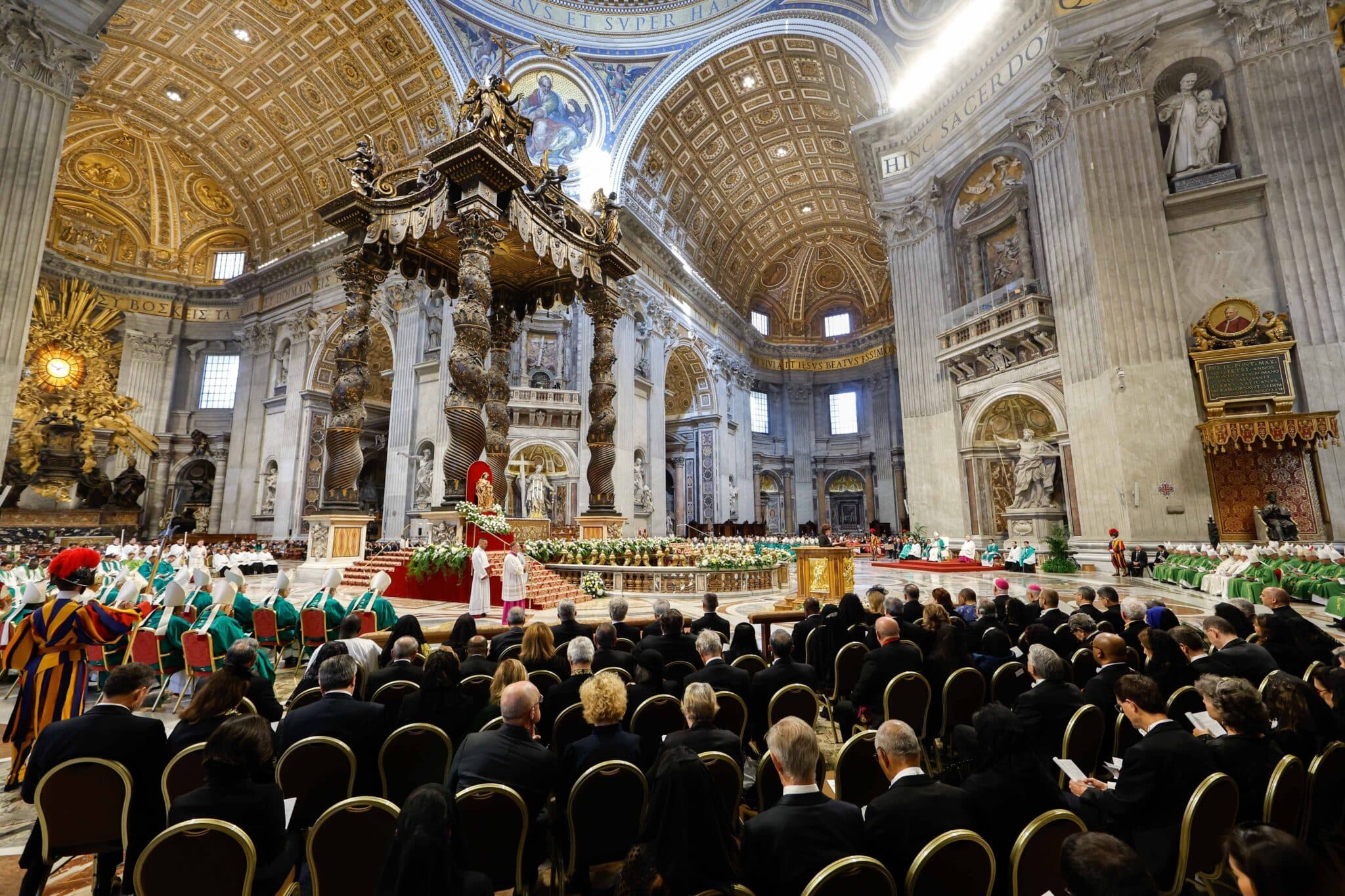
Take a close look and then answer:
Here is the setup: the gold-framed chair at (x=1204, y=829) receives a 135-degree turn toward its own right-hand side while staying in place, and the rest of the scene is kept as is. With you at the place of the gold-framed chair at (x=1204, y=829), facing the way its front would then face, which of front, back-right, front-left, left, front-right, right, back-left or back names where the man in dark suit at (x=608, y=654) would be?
back

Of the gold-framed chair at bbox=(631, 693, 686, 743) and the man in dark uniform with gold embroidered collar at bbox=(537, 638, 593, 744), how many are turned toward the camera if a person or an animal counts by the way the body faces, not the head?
0

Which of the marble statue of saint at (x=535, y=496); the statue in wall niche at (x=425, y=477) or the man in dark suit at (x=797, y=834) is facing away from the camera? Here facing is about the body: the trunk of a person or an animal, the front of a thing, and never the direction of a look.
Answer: the man in dark suit

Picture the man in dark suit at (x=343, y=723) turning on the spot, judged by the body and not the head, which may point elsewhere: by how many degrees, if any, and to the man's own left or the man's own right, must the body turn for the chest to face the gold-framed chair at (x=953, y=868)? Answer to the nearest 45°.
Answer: approximately 135° to the man's own right

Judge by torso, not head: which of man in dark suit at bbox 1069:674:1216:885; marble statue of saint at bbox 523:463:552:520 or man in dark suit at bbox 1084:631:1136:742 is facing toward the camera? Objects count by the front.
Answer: the marble statue of saint

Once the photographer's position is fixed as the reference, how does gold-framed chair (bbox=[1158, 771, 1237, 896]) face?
facing away from the viewer and to the left of the viewer

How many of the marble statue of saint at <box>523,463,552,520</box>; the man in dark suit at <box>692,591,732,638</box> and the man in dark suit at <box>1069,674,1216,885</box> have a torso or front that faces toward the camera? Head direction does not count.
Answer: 1

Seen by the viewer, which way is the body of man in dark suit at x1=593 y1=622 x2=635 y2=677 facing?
away from the camera

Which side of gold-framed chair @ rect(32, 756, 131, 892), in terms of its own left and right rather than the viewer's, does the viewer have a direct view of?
back

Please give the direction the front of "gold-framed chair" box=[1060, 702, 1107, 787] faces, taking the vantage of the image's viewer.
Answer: facing away from the viewer and to the left of the viewer

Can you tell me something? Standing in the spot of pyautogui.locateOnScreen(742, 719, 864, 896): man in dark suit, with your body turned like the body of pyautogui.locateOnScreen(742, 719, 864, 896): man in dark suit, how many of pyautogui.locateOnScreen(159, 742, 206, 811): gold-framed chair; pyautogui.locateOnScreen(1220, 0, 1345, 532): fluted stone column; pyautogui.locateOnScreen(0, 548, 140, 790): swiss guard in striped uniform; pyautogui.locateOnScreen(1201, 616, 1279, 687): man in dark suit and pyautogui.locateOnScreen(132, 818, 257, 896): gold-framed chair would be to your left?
3

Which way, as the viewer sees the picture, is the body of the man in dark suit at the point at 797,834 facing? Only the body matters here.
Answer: away from the camera

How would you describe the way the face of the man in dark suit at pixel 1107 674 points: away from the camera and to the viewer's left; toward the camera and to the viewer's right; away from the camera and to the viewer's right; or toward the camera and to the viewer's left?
away from the camera and to the viewer's left

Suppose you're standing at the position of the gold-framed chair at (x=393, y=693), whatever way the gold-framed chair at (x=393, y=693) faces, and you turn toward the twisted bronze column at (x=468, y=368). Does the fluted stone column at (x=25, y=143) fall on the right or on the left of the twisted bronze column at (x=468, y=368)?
left

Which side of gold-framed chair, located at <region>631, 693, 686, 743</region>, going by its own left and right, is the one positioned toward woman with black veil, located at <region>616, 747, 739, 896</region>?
back

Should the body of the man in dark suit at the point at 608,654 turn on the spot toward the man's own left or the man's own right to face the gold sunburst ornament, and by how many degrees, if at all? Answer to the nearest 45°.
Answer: approximately 45° to the man's own left

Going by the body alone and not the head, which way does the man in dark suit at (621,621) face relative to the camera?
away from the camera

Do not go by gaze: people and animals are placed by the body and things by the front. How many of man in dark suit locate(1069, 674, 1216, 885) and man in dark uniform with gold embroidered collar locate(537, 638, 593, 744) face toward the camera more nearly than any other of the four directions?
0

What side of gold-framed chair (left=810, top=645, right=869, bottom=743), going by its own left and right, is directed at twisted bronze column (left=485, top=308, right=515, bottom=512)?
front
